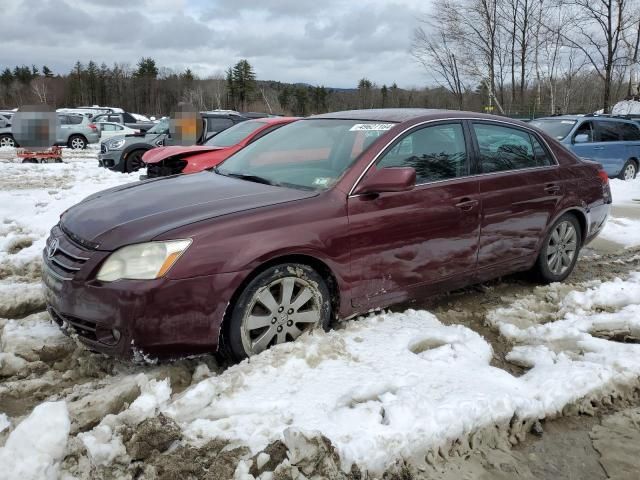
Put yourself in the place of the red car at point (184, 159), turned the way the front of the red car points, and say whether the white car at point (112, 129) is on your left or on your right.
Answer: on your right

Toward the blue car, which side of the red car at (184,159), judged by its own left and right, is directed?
back

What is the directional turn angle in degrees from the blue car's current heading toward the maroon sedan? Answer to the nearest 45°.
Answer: approximately 45° to its left

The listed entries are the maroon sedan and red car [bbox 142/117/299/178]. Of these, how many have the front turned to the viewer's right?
0

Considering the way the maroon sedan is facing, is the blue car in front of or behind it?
behind

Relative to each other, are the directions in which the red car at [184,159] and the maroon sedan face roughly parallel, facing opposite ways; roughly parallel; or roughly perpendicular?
roughly parallel

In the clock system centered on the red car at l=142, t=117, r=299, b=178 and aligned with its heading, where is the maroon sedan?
The maroon sedan is roughly at 10 o'clock from the red car.

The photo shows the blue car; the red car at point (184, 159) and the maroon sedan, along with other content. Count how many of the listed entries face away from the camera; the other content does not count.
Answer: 0

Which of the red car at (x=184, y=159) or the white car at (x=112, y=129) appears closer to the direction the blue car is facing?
the red car

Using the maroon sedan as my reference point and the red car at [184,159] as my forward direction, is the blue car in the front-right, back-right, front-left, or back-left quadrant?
front-right

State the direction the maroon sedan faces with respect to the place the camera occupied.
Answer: facing the viewer and to the left of the viewer

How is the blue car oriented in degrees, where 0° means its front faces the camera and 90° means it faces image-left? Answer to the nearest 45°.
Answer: approximately 45°
